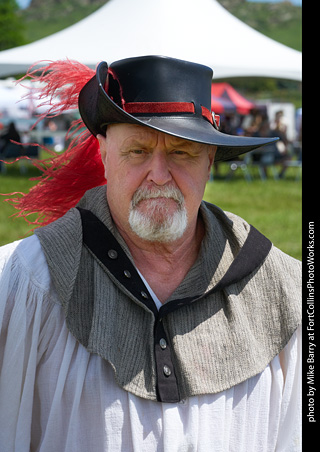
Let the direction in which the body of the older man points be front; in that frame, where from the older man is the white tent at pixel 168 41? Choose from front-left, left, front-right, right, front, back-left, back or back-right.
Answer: back

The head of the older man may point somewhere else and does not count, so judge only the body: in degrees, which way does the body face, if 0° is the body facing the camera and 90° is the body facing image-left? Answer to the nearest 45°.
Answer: approximately 0°
